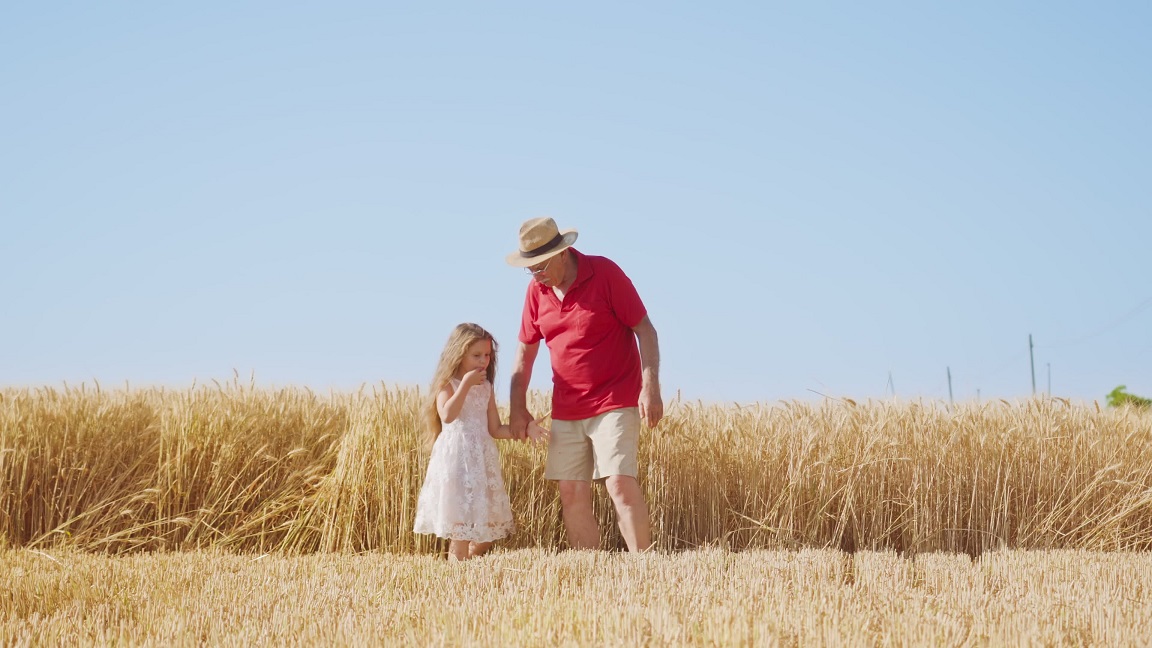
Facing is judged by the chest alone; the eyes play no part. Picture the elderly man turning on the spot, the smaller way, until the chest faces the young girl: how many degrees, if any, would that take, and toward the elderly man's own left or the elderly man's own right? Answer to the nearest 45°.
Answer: approximately 90° to the elderly man's own right

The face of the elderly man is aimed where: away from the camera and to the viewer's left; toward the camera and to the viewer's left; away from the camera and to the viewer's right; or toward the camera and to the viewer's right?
toward the camera and to the viewer's left

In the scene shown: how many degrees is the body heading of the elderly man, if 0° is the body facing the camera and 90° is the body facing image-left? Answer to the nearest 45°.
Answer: approximately 45°

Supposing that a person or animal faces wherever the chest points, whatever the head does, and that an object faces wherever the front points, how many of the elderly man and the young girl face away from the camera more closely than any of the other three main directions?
0
